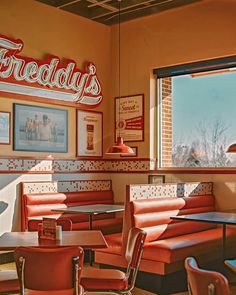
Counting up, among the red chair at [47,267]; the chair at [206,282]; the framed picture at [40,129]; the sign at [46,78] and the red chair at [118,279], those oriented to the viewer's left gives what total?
1

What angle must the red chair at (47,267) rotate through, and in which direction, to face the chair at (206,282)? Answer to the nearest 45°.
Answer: approximately 135° to its right

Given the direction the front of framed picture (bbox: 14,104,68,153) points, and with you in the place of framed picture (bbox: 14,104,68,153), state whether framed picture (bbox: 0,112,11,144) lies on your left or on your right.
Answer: on your right

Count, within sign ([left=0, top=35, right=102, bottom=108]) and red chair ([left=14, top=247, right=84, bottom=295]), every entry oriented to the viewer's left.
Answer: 0

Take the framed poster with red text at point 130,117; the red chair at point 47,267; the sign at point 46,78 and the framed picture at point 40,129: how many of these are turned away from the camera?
1

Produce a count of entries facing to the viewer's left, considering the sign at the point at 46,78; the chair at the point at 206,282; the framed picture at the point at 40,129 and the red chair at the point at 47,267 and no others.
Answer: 0

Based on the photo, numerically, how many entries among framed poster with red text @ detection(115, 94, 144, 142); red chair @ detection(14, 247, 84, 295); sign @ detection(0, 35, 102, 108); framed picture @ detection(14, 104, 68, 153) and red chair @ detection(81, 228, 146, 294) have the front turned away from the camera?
1

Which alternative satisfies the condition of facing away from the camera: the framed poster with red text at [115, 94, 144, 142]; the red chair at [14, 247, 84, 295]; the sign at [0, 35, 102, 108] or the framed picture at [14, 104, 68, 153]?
the red chair

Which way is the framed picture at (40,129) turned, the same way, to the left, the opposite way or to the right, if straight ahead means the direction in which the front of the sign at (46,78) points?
the same way

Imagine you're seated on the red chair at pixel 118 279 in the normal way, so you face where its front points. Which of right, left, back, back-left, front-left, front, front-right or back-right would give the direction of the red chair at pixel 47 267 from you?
front-left

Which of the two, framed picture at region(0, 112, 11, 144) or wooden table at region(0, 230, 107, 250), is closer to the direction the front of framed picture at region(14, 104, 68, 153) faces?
the wooden table

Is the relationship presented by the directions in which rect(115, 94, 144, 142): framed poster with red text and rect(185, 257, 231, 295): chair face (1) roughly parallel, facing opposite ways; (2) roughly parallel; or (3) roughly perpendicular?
roughly parallel, facing opposite ways

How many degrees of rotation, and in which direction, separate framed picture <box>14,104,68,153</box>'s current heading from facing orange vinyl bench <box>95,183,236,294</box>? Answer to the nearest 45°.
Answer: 0° — it already faces it

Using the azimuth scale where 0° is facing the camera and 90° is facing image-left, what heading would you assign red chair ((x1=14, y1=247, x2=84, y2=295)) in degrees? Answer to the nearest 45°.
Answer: approximately 180°
